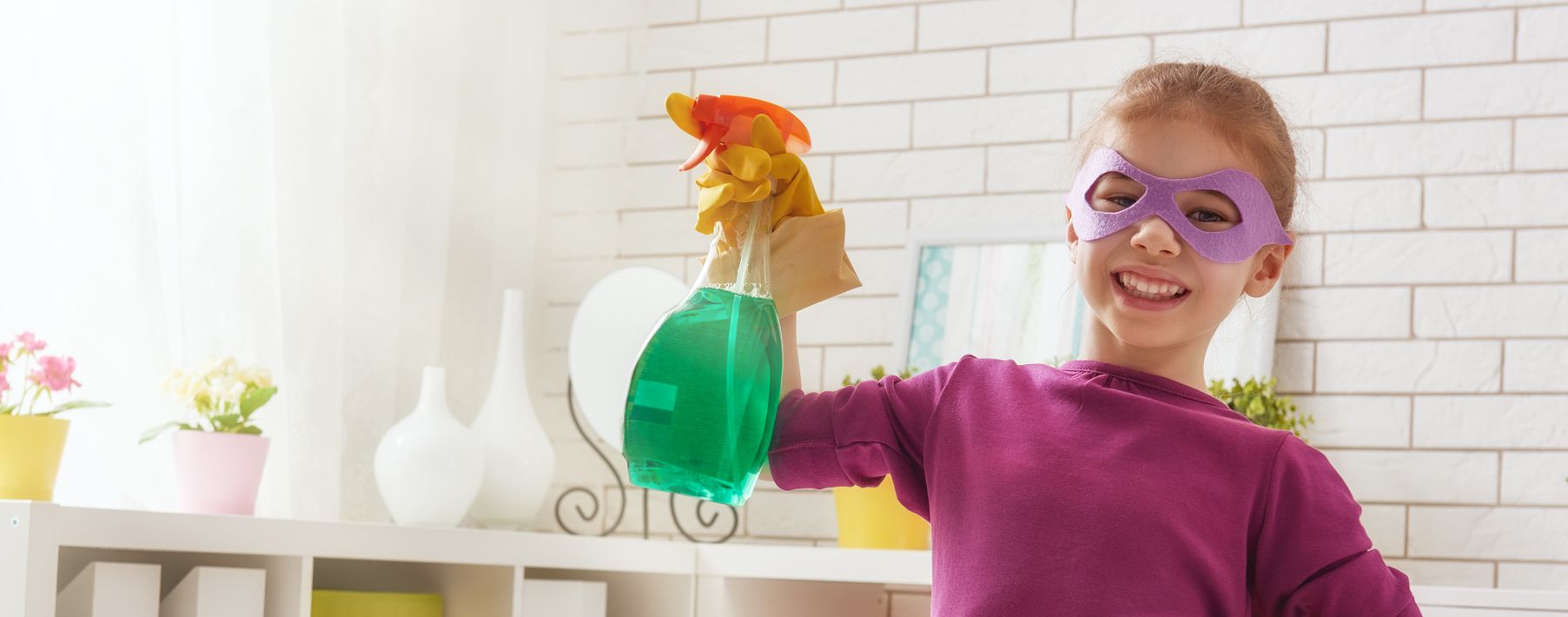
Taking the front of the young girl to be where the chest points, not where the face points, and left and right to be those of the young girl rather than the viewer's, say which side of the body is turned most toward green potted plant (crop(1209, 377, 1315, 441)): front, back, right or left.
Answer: back

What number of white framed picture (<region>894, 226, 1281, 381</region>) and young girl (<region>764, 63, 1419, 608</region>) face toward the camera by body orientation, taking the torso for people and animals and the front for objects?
2

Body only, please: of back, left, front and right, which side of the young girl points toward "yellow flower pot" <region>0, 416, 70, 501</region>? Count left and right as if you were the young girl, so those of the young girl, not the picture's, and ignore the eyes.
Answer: right

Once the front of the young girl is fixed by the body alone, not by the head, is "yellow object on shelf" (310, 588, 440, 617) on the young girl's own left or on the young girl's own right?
on the young girl's own right

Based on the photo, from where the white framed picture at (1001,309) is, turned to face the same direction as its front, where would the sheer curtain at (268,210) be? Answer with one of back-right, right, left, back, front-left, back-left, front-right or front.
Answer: front-right

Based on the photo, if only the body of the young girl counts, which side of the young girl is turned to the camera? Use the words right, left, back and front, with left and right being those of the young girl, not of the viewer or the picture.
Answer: front

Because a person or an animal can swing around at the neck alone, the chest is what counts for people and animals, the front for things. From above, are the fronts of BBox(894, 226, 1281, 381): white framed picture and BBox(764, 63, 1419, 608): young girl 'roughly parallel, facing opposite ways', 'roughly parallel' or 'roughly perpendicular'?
roughly parallel
